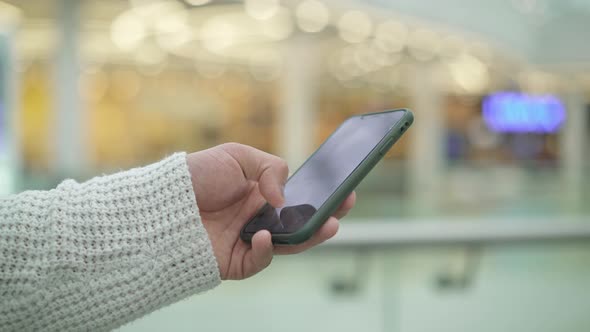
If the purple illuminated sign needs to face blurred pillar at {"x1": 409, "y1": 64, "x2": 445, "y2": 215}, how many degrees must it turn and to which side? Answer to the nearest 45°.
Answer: approximately 45° to its right

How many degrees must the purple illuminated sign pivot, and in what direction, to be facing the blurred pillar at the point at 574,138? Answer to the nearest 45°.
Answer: approximately 135° to its left

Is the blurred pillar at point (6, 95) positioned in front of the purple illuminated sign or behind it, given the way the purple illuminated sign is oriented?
in front

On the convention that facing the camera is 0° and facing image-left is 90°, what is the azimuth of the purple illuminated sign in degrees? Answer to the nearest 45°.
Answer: approximately 0°

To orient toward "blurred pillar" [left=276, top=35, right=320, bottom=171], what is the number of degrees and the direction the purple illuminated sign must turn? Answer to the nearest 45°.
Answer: approximately 45° to its right

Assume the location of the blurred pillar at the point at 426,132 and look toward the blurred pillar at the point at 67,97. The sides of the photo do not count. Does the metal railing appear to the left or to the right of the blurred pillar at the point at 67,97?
left
